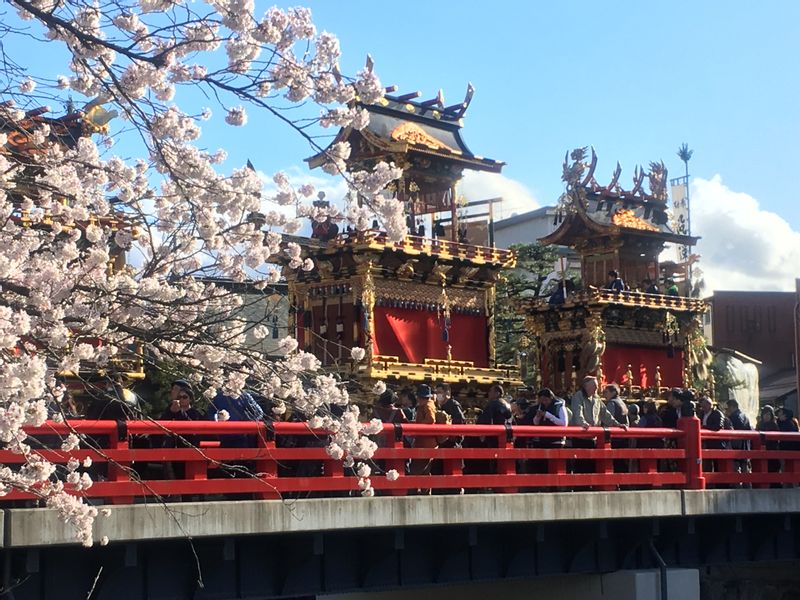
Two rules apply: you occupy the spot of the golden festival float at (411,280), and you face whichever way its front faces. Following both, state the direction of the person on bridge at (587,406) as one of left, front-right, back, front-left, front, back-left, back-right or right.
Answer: front-left

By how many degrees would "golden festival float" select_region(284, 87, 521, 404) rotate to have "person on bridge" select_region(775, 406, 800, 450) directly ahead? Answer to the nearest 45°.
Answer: approximately 45° to its left

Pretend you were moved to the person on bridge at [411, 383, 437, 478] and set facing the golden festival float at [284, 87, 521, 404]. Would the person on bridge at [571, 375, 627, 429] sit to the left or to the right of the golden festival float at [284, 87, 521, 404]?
right

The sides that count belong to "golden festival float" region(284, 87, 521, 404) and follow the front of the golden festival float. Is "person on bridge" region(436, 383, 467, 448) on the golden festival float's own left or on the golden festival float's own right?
on the golden festival float's own left

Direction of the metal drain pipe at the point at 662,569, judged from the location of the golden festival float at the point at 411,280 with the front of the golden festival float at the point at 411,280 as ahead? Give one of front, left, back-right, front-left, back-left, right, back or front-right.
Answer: front-left

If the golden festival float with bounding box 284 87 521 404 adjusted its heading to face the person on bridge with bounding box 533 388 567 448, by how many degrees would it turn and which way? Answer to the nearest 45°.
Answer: approximately 45° to its left

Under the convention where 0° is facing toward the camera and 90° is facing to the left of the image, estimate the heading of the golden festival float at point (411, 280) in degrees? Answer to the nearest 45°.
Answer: approximately 45°

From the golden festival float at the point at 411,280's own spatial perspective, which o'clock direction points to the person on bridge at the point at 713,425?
The person on bridge is roughly at 10 o'clock from the golden festival float.

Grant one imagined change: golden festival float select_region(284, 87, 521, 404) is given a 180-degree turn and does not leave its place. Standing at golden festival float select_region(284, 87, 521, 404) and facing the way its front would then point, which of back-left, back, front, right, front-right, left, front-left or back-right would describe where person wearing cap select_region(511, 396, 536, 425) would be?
back-right
